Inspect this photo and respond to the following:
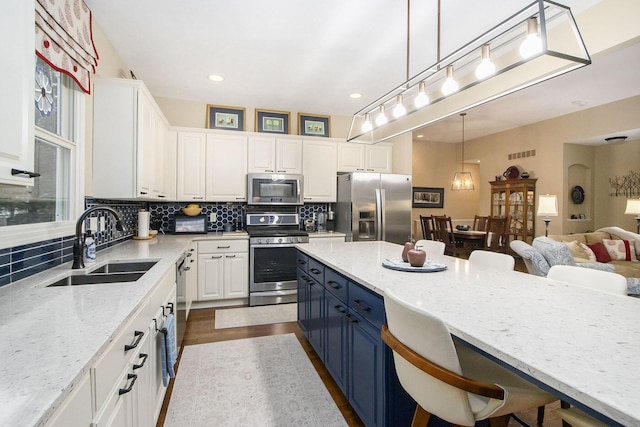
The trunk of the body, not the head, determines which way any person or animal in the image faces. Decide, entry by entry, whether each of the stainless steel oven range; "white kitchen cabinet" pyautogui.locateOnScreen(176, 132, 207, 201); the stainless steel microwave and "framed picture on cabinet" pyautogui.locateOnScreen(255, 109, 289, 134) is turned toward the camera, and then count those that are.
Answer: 4

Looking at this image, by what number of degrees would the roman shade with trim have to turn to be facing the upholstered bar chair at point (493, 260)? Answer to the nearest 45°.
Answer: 0° — it already faces it

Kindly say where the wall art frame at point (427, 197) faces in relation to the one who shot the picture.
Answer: facing the viewer

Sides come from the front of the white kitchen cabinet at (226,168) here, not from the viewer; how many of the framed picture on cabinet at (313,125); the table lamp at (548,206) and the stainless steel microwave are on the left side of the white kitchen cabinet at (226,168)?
3

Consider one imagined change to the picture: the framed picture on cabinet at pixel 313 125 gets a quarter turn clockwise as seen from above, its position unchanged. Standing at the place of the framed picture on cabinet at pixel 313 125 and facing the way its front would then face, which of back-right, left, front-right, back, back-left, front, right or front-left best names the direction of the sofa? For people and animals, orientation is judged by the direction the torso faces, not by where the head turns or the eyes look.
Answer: back

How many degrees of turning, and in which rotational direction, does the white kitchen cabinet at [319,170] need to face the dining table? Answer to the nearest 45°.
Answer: approximately 90° to its left

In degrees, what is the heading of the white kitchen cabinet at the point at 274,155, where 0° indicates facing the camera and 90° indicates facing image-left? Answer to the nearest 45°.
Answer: approximately 0°

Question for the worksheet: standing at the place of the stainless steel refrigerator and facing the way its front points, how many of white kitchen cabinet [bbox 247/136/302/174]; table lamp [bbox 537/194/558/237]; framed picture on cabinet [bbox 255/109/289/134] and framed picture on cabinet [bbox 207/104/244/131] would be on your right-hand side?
3

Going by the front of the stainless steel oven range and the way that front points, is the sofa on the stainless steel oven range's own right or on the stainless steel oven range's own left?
on the stainless steel oven range's own left

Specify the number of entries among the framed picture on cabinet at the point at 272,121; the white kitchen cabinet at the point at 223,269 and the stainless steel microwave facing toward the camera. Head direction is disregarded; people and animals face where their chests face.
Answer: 3

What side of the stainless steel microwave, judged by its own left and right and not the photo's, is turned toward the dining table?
left

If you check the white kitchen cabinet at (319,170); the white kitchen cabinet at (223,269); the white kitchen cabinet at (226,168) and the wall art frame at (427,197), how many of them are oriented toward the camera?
4

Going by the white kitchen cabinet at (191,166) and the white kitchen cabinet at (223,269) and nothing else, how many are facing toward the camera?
2

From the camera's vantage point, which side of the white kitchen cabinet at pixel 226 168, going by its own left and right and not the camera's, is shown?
front

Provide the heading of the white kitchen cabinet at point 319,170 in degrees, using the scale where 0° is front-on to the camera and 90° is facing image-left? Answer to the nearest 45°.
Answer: approximately 0°
